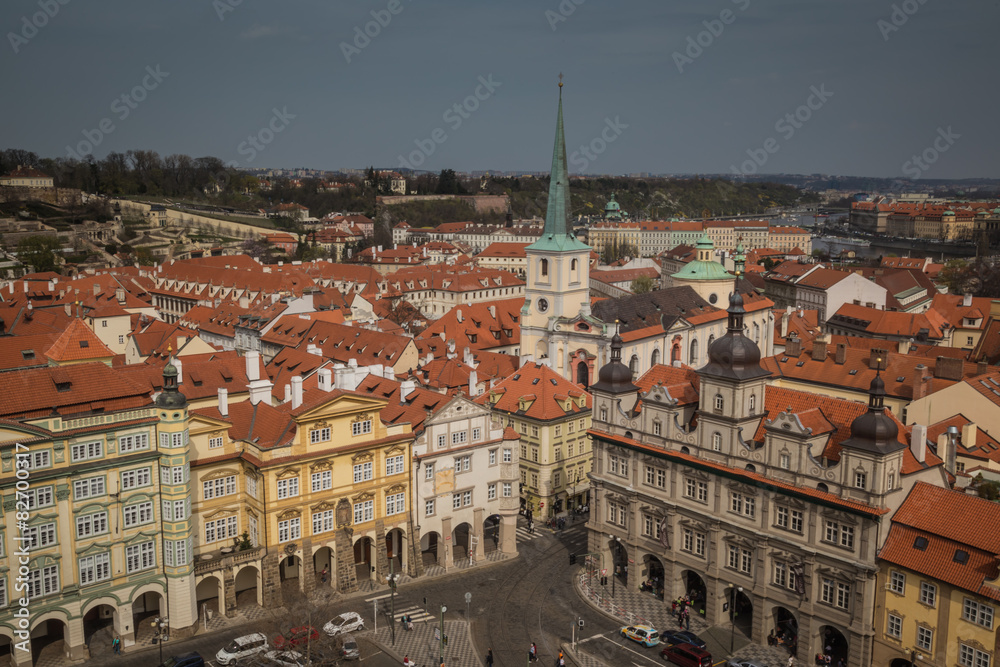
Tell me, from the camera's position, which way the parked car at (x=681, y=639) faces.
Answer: facing to the left of the viewer

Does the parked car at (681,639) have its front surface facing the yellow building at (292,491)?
yes

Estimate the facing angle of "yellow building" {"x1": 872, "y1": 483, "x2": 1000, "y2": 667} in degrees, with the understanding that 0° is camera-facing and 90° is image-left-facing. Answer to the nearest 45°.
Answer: approximately 45°

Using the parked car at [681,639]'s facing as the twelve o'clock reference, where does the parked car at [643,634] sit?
the parked car at [643,634] is roughly at 12 o'clock from the parked car at [681,639].

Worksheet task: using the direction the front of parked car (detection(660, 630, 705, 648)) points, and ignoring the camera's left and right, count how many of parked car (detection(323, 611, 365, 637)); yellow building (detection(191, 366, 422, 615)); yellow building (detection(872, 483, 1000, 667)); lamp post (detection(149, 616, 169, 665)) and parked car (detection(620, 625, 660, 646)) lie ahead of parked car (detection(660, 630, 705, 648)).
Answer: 4

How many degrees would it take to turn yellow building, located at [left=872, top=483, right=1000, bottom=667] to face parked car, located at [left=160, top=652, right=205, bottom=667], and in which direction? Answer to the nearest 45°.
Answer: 0° — it already faces it

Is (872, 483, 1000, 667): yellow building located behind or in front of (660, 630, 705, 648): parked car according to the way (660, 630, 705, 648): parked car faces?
behind

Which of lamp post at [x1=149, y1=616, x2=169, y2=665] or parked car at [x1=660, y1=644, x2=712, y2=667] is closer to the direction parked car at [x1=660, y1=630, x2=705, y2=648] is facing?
the lamp post

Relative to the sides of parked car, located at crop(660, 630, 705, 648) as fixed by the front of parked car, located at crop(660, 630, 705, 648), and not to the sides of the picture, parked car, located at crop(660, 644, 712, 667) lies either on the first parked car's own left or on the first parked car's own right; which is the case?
on the first parked car's own left

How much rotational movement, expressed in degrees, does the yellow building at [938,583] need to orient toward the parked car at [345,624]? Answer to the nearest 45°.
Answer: approximately 45° to its right
